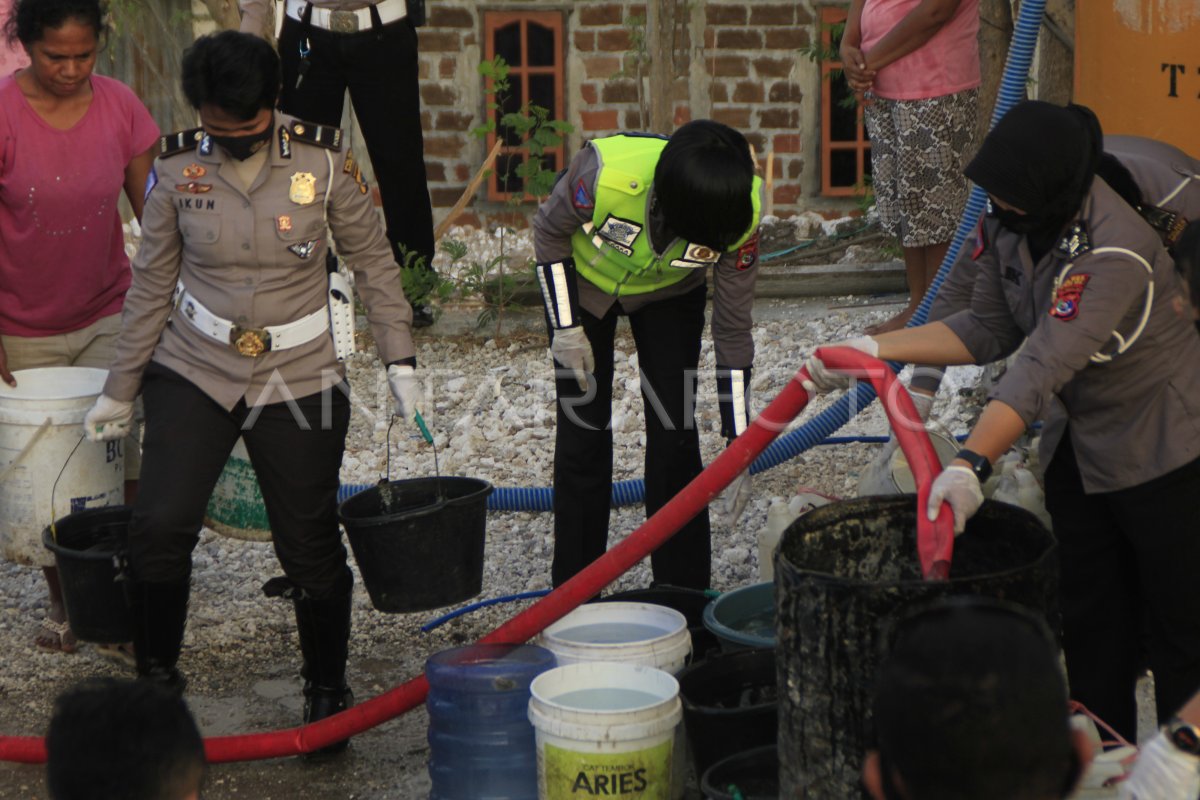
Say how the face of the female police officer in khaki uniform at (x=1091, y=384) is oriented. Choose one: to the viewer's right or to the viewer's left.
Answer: to the viewer's left

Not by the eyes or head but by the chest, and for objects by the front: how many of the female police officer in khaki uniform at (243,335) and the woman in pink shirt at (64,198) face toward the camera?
2

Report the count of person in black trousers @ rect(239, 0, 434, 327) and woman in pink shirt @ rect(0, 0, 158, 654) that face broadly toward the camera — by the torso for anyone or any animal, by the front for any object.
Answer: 2

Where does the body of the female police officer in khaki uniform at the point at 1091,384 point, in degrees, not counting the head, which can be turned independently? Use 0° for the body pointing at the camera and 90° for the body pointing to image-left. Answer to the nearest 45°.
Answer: approximately 45°

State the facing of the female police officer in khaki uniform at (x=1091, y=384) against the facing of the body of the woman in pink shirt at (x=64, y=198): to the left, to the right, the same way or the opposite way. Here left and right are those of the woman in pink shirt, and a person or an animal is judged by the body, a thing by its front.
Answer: to the right

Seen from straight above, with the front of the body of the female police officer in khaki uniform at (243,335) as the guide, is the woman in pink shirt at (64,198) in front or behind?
behind
